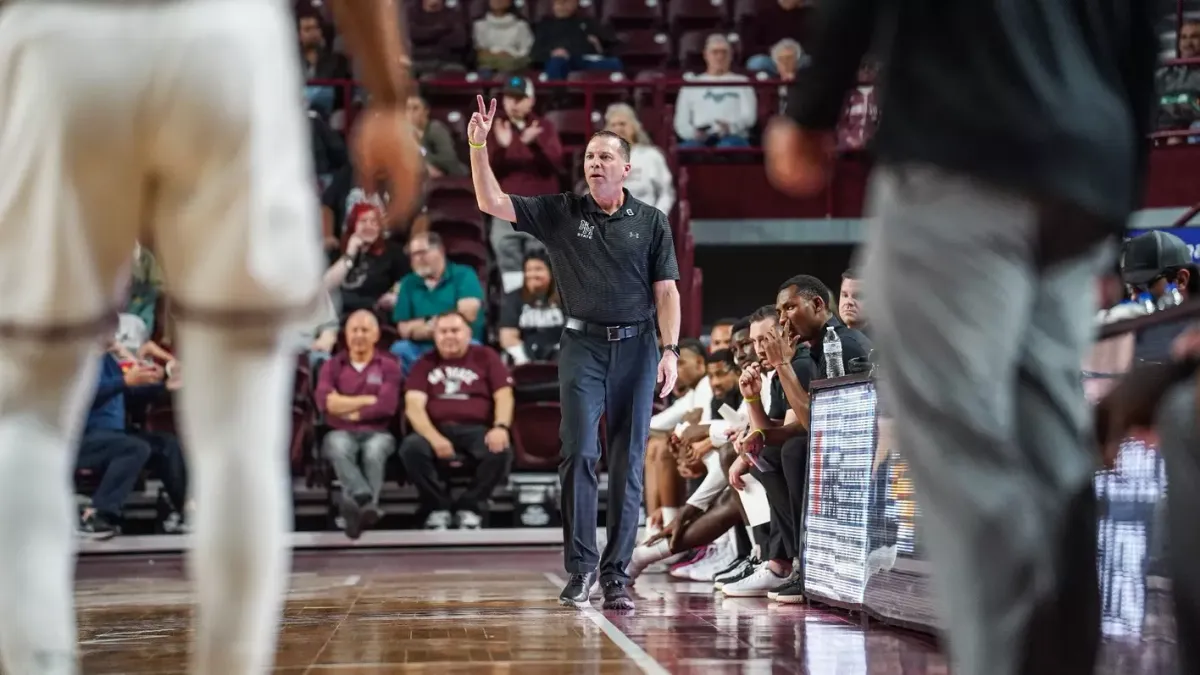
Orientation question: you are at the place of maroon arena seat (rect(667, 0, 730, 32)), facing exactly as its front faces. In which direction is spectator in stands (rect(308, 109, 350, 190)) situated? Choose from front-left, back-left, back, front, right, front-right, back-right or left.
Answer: front-right

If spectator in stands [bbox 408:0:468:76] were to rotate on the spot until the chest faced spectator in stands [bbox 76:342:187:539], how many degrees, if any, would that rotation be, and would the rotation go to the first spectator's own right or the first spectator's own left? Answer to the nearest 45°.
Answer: approximately 45° to the first spectator's own right

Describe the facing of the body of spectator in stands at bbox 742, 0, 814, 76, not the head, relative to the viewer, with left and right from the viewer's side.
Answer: facing the viewer

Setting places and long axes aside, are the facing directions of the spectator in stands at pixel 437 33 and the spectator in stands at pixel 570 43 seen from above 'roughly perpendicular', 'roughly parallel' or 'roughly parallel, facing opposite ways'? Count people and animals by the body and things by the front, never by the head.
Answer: roughly parallel

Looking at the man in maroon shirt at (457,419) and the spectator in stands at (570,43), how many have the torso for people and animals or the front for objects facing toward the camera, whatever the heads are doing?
2

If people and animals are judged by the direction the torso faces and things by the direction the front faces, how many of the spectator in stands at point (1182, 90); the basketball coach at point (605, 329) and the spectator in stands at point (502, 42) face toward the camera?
3

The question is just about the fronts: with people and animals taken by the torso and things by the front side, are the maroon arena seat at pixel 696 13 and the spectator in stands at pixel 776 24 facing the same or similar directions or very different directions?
same or similar directions

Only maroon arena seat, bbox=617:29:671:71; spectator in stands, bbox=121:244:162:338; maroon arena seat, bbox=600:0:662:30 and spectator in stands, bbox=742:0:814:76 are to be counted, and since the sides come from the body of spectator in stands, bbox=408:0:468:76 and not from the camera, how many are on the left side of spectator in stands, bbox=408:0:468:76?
3

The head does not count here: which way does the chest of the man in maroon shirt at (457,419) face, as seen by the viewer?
toward the camera

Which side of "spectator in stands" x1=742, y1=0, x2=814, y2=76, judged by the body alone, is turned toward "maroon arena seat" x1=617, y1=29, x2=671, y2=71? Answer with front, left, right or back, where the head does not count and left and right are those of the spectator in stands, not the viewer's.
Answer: right

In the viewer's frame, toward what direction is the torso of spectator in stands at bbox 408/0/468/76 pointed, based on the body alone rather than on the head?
toward the camera

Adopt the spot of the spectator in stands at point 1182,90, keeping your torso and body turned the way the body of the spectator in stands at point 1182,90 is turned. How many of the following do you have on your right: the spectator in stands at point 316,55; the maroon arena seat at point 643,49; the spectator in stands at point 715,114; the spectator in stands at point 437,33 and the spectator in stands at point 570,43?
5

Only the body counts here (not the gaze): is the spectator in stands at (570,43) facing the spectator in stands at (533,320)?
yes
